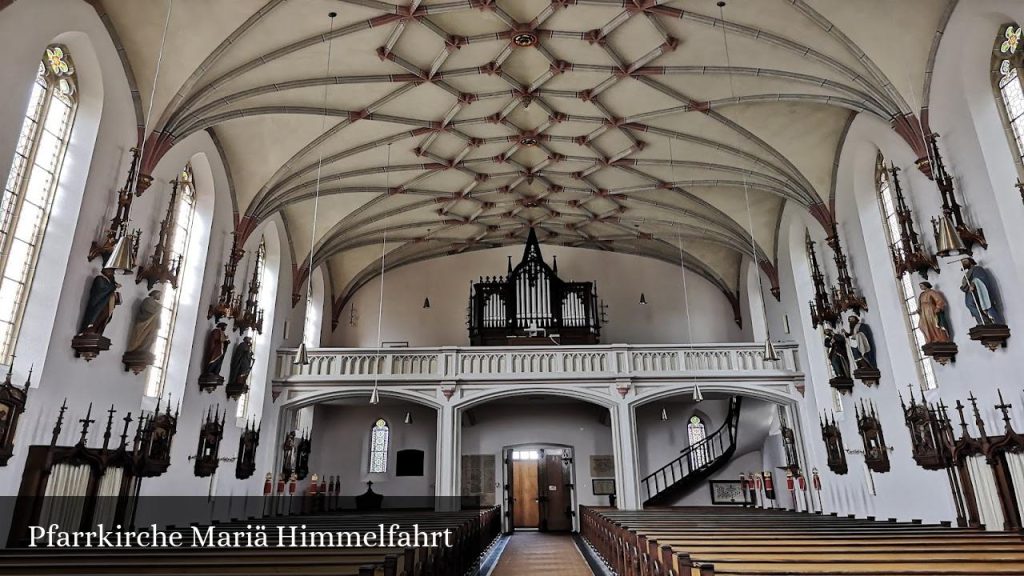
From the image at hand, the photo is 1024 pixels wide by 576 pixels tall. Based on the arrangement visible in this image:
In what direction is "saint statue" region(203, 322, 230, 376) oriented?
to the viewer's right

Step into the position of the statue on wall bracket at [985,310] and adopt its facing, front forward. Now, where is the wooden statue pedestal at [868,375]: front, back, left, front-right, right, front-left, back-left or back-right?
right

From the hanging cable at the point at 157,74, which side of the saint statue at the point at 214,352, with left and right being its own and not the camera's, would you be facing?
right

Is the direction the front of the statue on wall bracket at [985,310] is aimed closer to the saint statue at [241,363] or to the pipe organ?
the saint statue

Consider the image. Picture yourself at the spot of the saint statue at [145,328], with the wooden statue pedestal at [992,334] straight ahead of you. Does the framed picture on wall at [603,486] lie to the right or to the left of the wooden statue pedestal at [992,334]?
left

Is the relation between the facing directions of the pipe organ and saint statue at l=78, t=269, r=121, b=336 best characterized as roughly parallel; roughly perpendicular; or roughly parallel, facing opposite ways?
roughly perpendicular

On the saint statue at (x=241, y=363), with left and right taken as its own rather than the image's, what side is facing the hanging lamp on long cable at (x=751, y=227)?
front

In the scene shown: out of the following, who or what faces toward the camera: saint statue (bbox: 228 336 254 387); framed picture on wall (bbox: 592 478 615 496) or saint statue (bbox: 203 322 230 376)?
the framed picture on wall

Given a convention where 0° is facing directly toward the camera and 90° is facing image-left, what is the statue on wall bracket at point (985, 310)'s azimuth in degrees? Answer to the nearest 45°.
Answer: approximately 45°

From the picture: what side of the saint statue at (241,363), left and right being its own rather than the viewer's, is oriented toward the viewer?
right

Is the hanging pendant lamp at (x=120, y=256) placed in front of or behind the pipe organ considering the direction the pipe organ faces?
in front

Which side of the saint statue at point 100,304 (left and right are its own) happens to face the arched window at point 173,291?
left

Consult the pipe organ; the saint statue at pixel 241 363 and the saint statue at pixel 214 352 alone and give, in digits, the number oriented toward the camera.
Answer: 1

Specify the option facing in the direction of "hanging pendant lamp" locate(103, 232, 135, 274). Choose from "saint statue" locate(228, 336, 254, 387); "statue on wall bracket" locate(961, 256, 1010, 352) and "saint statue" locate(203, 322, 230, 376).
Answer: the statue on wall bracket

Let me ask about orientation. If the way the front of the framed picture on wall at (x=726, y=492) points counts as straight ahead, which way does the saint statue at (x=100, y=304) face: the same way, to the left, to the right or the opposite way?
to the left

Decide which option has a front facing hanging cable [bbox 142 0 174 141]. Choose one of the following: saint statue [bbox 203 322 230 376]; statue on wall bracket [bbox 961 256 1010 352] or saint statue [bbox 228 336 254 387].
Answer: the statue on wall bracket
